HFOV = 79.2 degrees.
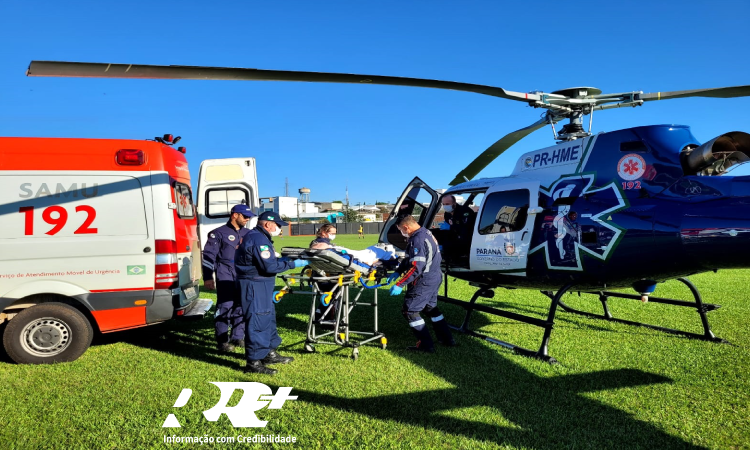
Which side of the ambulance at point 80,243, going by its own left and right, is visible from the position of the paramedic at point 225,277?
back

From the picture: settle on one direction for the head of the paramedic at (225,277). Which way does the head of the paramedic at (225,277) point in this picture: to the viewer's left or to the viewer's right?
to the viewer's right

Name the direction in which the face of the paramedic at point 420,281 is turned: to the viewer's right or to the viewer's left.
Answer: to the viewer's left

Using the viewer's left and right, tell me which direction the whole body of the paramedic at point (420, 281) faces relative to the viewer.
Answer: facing to the left of the viewer

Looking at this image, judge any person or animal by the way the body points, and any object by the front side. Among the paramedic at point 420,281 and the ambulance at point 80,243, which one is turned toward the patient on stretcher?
the paramedic

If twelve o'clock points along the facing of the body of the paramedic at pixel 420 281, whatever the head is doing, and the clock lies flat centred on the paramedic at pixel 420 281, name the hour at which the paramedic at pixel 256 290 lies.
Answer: the paramedic at pixel 256 290 is roughly at 11 o'clock from the paramedic at pixel 420 281.

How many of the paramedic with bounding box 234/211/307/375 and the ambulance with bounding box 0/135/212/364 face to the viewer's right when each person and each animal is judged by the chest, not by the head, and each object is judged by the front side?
1

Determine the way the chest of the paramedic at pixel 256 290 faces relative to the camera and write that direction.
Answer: to the viewer's right

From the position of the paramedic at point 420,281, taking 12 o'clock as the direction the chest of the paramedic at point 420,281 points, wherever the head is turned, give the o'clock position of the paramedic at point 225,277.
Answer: the paramedic at point 225,277 is roughly at 12 o'clock from the paramedic at point 420,281.

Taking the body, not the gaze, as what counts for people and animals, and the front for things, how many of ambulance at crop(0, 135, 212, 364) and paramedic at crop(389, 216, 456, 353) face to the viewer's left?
2

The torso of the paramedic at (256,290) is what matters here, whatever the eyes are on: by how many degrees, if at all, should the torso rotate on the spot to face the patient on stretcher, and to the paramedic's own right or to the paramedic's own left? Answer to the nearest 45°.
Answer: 0° — they already face them

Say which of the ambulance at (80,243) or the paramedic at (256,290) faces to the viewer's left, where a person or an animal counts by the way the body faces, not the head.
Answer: the ambulance

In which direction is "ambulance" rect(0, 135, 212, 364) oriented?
to the viewer's left

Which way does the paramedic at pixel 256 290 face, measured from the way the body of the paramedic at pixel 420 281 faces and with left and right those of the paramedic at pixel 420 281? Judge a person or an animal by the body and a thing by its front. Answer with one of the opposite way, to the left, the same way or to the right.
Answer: the opposite way
